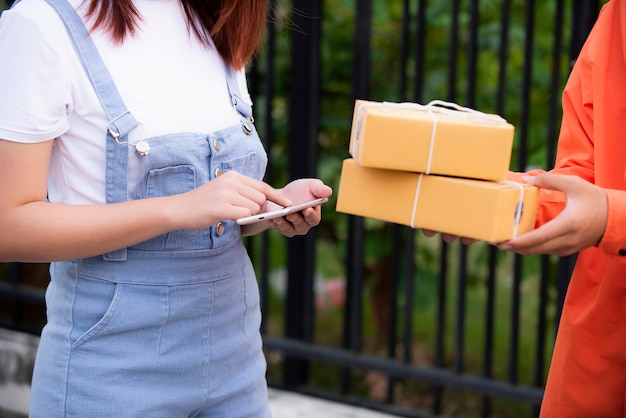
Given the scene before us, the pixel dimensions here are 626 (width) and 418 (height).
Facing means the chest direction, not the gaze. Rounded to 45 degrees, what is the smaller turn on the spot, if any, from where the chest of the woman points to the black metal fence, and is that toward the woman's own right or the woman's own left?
approximately 90° to the woman's own left

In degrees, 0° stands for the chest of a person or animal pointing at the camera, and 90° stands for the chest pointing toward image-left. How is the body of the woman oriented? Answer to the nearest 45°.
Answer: approximately 315°
